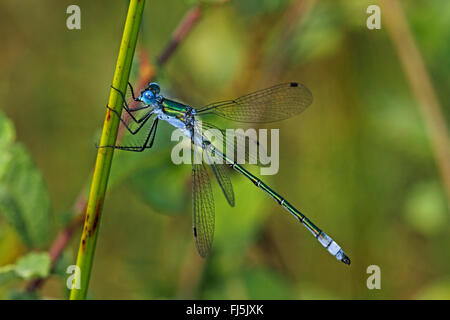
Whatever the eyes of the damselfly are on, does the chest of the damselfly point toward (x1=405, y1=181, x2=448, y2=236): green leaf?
no

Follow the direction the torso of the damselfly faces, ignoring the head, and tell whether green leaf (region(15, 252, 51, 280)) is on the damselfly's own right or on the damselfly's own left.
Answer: on the damselfly's own right

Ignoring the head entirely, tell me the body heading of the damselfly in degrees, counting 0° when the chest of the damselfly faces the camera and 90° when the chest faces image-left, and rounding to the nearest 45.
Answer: approximately 90°
